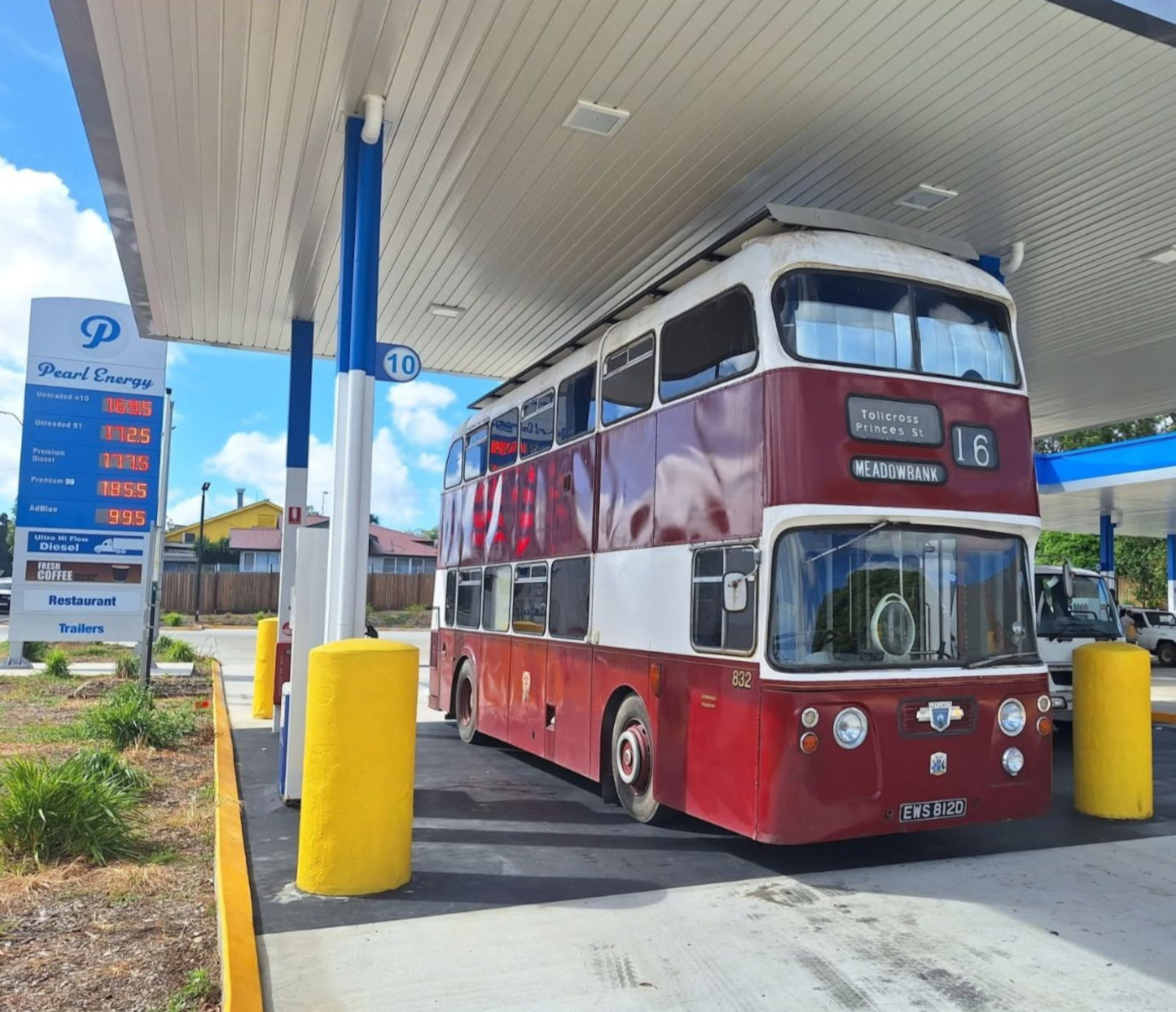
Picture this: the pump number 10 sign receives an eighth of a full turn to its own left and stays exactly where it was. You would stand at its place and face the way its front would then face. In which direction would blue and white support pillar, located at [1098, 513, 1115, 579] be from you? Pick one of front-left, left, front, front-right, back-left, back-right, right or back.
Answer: left

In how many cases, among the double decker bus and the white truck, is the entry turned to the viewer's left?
0

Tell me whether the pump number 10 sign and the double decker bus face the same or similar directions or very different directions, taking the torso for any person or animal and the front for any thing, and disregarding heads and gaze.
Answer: same or similar directions

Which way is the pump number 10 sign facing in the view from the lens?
facing the viewer

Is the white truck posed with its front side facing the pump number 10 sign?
no

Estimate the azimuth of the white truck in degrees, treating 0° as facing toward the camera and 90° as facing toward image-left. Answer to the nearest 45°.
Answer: approximately 315°

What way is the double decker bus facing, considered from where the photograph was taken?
facing the viewer and to the right of the viewer

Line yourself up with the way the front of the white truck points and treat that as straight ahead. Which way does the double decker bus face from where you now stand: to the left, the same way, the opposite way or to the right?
the same way

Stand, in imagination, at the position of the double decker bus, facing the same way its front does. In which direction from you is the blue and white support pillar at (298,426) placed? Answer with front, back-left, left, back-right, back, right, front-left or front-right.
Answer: back

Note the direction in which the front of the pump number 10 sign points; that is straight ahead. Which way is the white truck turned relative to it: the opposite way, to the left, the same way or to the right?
the same way

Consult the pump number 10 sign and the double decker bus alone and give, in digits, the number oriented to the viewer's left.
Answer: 0

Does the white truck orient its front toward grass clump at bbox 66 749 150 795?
no

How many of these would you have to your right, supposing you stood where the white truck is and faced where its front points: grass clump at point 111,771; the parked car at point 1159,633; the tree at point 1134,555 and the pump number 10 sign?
2

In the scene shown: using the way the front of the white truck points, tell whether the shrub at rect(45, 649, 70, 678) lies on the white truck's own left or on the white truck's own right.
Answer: on the white truck's own right

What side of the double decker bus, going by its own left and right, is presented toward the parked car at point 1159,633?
left
